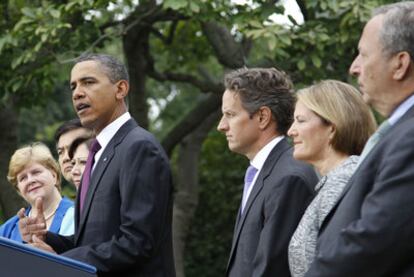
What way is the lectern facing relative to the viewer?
to the viewer's left

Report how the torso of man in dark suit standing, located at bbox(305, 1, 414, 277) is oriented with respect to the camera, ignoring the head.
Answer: to the viewer's left

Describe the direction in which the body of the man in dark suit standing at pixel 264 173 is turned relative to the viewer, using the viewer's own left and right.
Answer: facing to the left of the viewer

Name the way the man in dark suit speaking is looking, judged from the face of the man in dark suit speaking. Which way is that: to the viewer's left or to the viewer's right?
to the viewer's left

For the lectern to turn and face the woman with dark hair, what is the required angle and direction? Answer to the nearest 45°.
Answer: approximately 90° to its right

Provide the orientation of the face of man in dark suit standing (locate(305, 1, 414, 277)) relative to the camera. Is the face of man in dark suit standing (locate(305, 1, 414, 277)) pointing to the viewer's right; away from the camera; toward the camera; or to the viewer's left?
to the viewer's left

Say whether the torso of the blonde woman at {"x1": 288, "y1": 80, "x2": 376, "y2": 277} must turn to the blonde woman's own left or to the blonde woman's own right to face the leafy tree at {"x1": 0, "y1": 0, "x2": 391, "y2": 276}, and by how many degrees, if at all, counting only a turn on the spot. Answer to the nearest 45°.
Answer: approximately 90° to the blonde woman's own right

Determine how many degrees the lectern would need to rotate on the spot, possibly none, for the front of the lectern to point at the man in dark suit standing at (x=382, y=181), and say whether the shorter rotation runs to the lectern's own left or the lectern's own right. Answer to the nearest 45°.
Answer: approximately 135° to the lectern's own left
